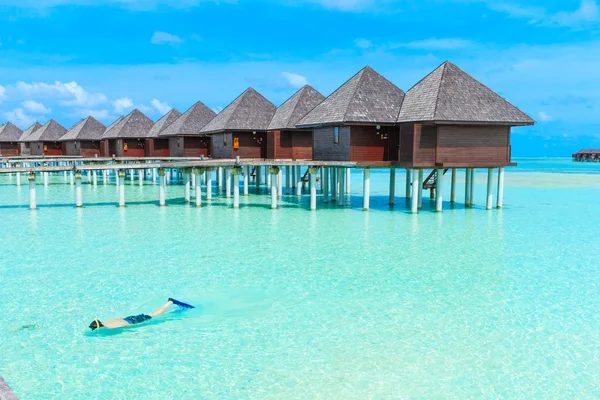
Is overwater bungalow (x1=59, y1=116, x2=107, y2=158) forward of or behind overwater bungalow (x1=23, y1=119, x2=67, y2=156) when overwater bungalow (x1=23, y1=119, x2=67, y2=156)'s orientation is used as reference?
forward

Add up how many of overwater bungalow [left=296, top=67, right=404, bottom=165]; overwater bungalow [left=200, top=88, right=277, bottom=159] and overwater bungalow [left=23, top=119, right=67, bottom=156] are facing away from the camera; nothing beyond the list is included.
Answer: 0

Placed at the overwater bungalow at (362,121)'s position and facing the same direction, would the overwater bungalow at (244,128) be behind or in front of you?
behind

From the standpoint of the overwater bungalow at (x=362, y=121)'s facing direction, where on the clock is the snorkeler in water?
The snorkeler in water is roughly at 2 o'clock from the overwater bungalow.

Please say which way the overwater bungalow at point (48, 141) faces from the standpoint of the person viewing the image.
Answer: facing the viewer and to the right of the viewer

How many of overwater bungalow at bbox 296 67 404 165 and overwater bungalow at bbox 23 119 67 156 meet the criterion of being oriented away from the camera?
0

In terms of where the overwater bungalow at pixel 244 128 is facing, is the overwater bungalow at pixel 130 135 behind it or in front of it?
behind

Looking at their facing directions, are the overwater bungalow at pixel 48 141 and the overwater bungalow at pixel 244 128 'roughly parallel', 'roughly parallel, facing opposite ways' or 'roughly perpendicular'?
roughly parallel

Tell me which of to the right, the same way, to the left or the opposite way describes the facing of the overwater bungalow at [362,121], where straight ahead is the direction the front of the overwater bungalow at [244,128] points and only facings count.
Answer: the same way

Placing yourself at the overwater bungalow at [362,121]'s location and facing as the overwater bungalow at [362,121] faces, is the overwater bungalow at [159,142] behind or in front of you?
behind

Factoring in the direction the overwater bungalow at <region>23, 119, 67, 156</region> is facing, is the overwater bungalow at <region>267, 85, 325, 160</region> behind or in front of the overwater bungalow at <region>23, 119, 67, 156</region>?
in front
